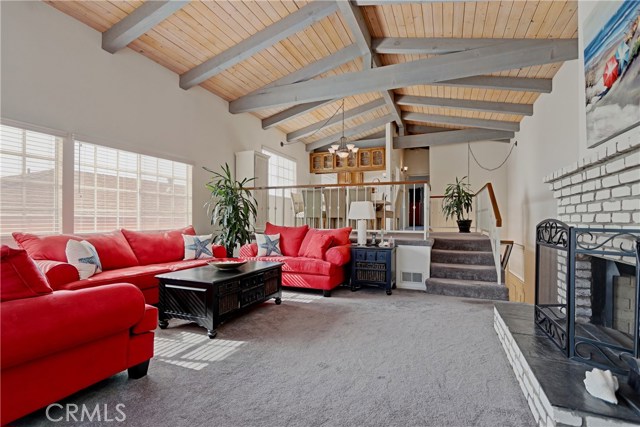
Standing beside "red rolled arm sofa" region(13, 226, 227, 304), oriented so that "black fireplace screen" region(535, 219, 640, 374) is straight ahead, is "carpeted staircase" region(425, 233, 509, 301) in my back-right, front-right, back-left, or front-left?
front-left

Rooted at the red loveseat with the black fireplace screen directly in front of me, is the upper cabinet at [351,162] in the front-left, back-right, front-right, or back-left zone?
back-left

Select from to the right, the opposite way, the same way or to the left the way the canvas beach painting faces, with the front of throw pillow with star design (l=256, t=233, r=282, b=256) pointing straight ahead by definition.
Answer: to the right

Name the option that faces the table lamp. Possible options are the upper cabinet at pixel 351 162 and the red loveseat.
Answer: the upper cabinet

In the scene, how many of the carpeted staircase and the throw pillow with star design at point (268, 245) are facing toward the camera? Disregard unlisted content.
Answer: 2

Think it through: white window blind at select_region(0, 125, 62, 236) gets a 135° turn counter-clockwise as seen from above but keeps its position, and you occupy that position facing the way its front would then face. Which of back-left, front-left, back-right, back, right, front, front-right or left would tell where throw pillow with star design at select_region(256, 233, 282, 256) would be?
right

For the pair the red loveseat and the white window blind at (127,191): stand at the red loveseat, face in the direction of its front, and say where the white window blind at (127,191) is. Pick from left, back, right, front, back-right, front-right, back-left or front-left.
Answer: front-right

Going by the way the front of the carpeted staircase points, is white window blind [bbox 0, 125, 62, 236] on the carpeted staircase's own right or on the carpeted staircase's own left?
on the carpeted staircase's own right

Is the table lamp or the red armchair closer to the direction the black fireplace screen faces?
the red armchair

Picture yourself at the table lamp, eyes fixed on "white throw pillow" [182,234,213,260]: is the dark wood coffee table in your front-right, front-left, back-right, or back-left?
front-left

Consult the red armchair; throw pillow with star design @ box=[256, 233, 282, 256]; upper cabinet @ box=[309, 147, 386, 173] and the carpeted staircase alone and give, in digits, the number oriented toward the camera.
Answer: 3

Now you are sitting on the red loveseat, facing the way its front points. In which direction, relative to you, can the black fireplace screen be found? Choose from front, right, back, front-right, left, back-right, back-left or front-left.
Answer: left

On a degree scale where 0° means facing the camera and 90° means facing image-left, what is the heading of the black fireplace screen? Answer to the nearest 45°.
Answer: approximately 45°

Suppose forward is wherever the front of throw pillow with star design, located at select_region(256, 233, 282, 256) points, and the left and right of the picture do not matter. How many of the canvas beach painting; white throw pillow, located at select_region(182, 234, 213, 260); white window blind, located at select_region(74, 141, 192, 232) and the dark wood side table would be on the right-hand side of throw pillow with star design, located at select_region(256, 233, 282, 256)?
2

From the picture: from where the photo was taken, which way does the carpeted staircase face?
toward the camera
